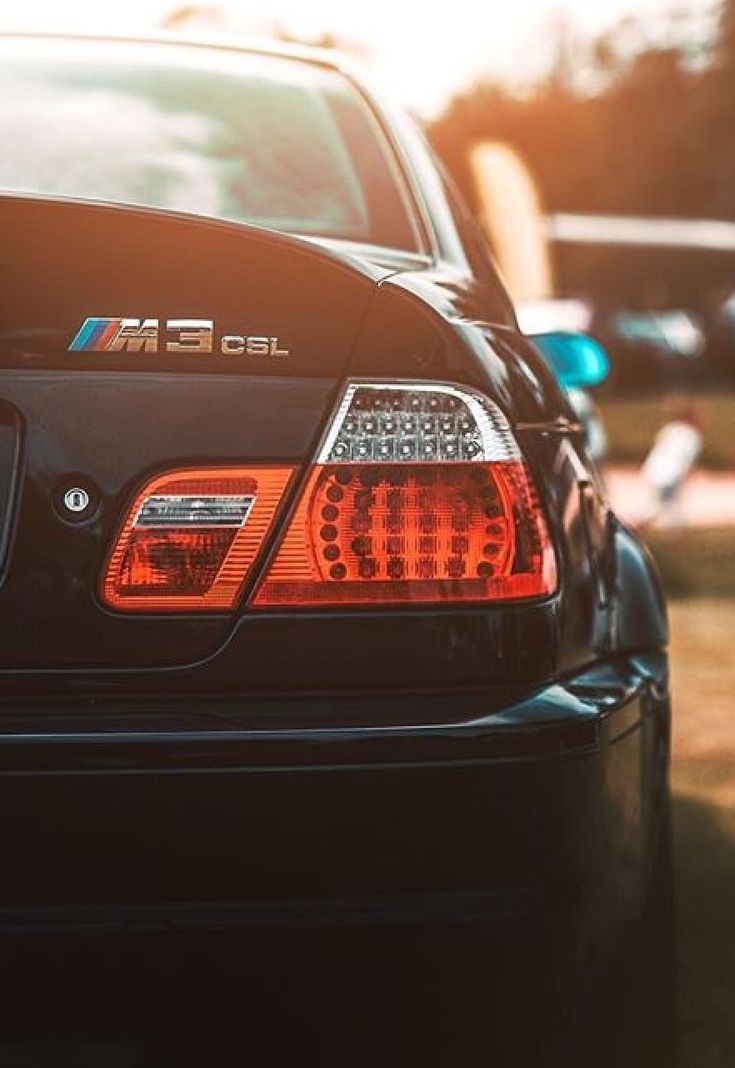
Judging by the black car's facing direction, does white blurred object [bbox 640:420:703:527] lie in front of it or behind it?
in front

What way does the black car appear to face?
away from the camera
